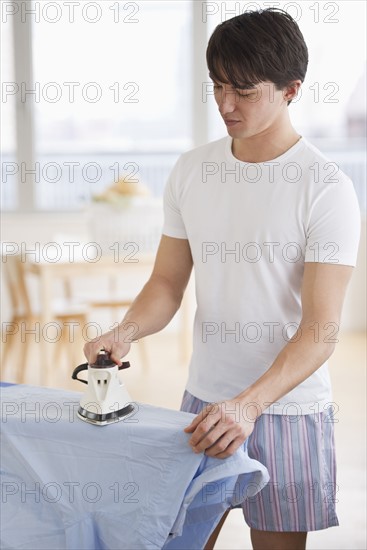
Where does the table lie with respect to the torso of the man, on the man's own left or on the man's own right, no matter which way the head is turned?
on the man's own right

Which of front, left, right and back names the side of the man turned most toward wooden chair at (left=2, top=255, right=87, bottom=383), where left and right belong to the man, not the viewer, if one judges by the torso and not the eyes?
right

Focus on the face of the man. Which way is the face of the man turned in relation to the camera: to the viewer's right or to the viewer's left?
to the viewer's left

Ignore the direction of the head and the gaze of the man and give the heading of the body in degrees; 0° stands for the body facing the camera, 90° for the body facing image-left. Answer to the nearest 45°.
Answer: approximately 45°
